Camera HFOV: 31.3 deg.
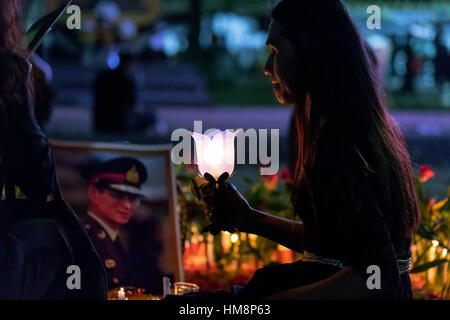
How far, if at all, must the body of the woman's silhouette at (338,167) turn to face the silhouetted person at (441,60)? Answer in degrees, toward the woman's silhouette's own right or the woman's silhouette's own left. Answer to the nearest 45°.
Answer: approximately 90° to the woman's silhouette's own right

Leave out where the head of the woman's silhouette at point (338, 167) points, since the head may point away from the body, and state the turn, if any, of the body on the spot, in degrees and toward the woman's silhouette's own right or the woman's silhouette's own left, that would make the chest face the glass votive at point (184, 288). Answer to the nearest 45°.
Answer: approximately 45° to the woman's silhouette's own right

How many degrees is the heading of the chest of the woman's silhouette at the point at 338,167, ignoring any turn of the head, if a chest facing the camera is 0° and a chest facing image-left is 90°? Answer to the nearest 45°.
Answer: approximately 90°

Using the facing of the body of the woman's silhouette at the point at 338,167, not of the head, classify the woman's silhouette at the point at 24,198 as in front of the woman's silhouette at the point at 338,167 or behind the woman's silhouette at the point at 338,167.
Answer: in front
